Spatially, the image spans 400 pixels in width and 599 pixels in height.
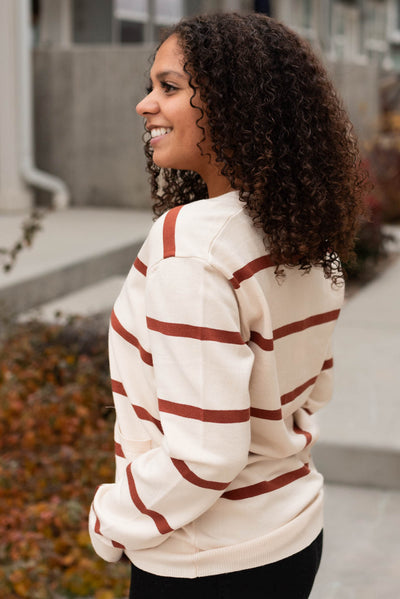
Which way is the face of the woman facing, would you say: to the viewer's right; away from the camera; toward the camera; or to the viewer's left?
to the viewer's left

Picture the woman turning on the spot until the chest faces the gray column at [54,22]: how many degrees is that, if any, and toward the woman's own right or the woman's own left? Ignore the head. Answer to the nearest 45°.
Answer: approximately 45° to the woman's own right

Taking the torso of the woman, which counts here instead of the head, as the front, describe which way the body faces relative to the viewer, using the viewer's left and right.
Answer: facing away from the viewer and to the left of the viewer

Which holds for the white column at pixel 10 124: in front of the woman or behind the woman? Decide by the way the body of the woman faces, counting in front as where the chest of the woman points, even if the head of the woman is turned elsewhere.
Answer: in front

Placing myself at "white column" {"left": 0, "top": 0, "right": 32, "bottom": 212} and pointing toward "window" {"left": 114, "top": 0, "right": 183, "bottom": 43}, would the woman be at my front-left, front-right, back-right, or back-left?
back-right

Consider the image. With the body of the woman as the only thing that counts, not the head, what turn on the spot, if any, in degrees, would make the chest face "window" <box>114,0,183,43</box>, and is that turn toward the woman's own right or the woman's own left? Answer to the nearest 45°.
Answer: approximately 45° to the woman's own right
